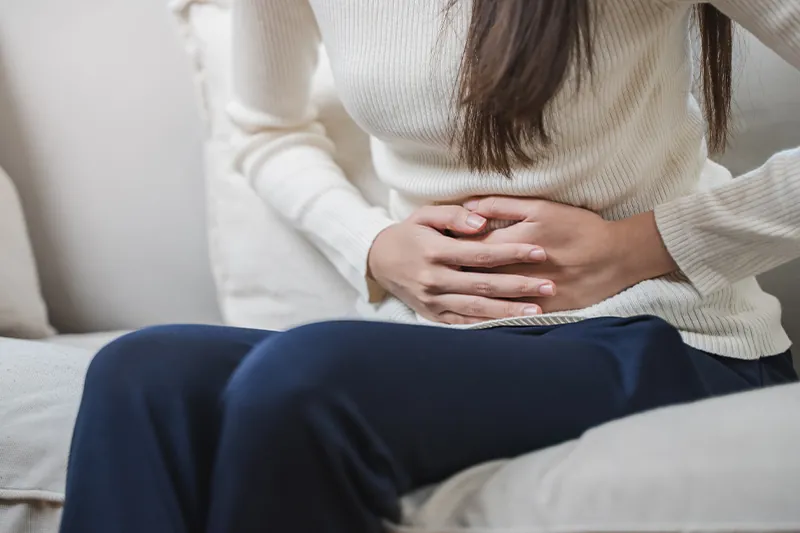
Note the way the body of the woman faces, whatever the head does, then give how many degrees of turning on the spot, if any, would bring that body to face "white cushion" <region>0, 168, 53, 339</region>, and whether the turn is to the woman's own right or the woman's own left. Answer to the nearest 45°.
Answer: approximately 90° to the woman's own right

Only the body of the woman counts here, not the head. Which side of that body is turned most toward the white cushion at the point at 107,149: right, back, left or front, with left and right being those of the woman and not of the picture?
right
